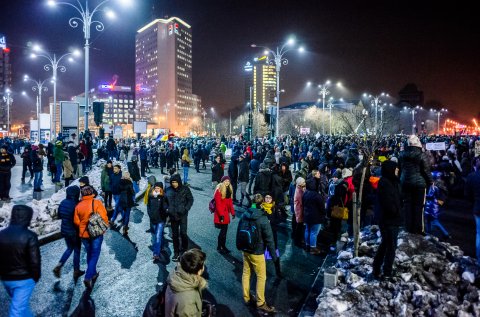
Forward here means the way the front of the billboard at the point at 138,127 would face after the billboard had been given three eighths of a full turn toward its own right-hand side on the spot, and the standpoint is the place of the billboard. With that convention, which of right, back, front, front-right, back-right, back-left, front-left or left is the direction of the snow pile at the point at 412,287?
back-left

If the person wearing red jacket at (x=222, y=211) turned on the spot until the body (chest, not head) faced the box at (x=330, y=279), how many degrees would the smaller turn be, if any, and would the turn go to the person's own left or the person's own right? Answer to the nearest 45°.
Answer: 0° — they already face it

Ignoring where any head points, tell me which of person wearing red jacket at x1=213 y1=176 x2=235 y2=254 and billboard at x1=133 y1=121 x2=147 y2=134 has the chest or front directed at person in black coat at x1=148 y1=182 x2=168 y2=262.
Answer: the billboard

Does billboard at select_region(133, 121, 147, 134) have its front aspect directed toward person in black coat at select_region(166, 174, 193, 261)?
yes

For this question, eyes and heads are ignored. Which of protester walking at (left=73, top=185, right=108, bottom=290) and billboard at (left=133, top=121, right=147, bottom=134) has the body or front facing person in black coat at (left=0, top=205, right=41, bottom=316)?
the billboard

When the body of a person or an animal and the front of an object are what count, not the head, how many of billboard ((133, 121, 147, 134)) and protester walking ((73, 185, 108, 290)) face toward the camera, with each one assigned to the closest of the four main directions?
1

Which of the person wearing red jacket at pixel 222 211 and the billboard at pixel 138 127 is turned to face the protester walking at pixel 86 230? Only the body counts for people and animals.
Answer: the billboard

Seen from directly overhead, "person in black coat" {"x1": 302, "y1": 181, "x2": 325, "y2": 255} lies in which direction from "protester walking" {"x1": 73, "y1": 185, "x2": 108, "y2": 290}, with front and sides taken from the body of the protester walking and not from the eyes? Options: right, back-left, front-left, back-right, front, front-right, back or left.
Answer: front-right

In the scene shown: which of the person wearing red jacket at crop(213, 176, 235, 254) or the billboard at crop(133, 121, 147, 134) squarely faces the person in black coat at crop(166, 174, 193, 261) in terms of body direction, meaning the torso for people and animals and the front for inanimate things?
the billboard

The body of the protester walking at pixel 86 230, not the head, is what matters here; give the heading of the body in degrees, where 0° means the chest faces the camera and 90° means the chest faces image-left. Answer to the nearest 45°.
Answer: approximately 225°

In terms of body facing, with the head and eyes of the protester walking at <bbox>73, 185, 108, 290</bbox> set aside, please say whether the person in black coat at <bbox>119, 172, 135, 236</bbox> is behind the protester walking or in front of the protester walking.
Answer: in front

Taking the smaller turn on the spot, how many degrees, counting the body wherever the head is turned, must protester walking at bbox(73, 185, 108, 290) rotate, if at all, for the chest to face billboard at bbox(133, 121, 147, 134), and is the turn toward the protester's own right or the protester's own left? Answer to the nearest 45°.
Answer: approximately 45° to the protester's own left

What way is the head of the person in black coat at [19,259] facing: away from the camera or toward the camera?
away from the camera

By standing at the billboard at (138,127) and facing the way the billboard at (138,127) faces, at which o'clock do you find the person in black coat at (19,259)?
The person in black coat is roughly at 12 o'clock from the billboard.

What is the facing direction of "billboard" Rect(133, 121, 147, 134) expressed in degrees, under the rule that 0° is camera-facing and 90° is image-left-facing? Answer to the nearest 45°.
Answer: approximately 0°
